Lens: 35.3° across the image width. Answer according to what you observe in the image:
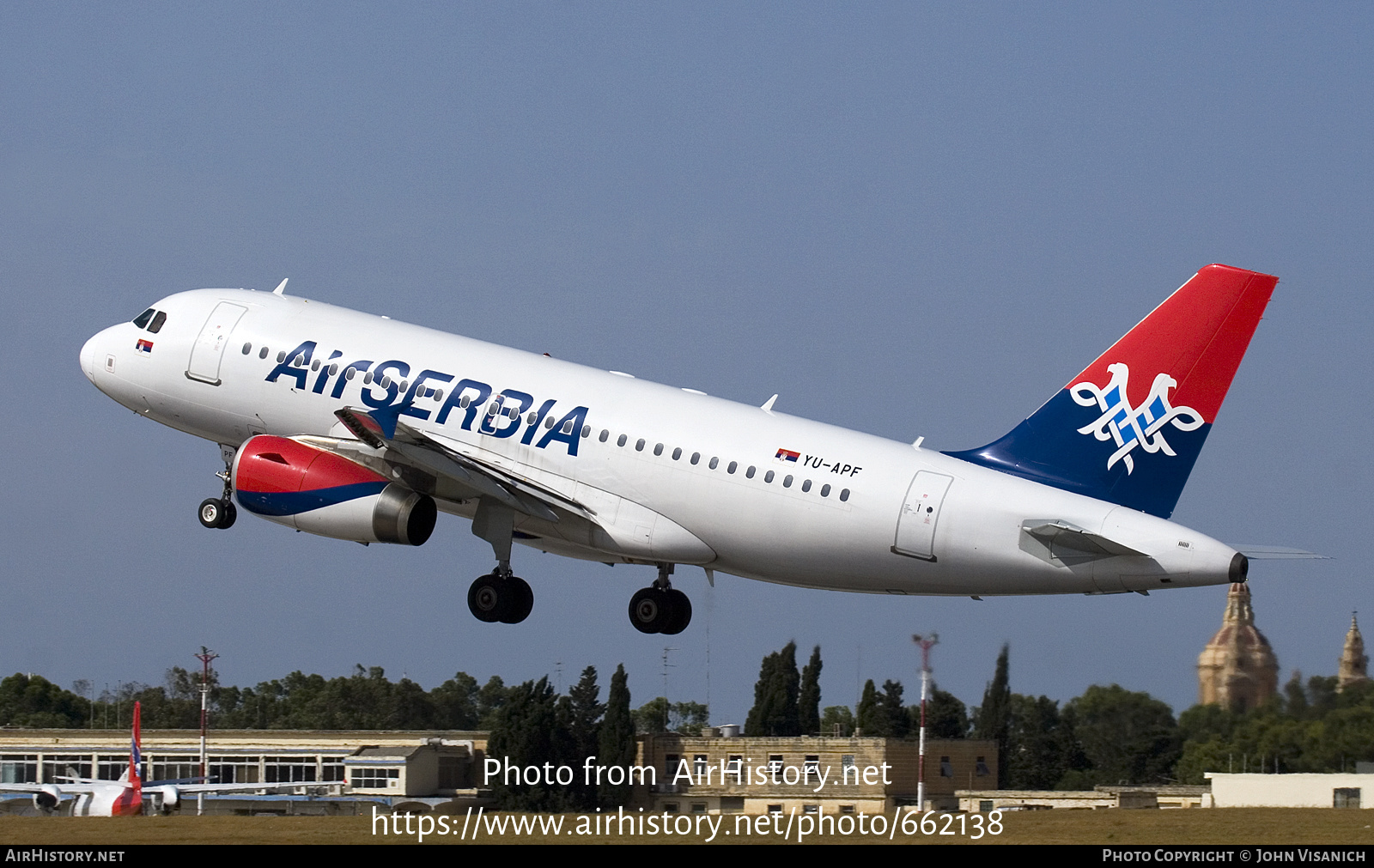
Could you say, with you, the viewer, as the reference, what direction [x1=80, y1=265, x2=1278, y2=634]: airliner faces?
facing away from the viewer and to the left of the viewer
